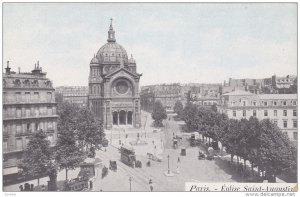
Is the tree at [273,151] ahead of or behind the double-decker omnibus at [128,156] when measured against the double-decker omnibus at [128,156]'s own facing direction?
ahead

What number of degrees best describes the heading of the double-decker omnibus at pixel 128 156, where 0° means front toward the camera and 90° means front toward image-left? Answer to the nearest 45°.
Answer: approximately 315°

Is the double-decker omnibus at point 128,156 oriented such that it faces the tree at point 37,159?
no

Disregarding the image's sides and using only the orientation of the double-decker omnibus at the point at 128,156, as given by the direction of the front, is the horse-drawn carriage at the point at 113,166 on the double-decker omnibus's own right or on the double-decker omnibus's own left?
on the double-decker omnibus's own right

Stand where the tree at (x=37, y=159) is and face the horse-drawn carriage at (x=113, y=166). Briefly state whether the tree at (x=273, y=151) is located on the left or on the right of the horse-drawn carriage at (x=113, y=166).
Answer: right

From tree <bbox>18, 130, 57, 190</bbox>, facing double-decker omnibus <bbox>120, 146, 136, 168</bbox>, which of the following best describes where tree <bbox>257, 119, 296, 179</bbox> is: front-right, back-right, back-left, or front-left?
front-right
